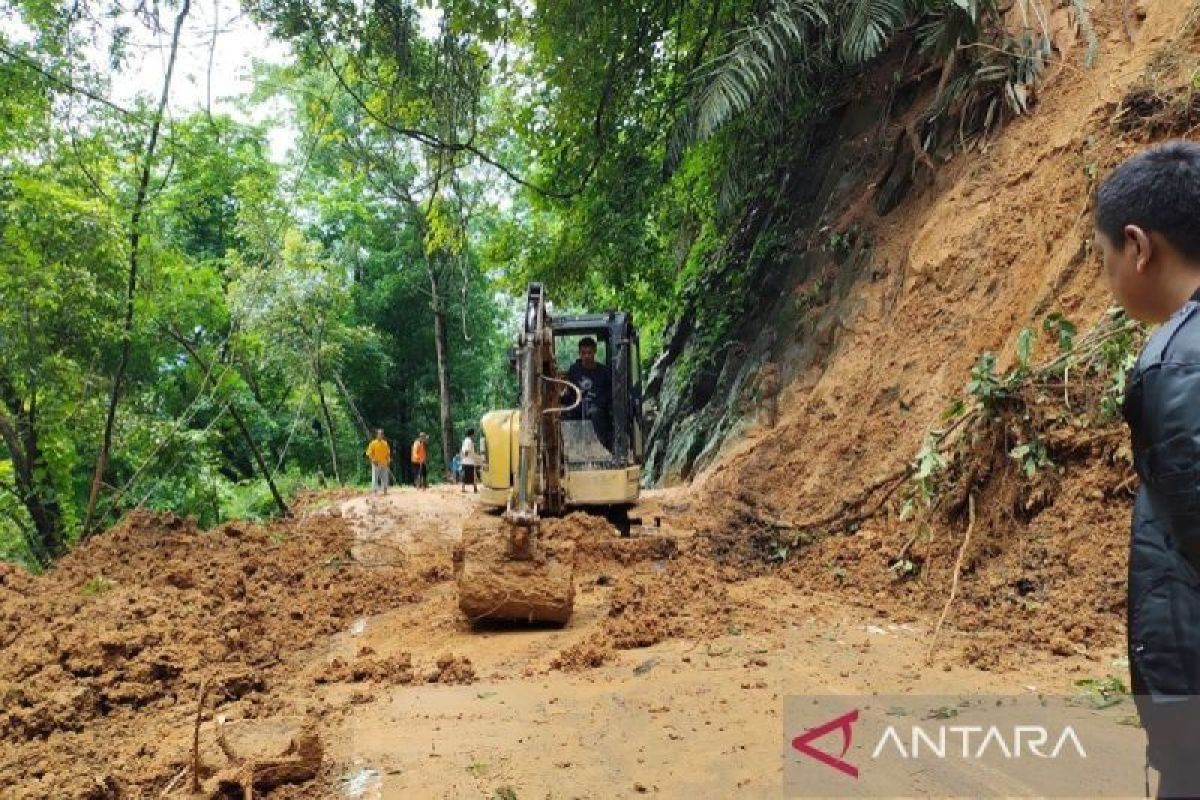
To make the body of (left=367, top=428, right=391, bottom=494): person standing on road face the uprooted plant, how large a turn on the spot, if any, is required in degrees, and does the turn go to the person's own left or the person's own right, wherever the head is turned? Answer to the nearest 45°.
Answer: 0° — they already face it

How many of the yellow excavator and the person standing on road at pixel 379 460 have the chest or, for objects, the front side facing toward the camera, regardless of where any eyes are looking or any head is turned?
2

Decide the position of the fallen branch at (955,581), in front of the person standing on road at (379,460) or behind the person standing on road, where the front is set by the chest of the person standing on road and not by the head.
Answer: in front

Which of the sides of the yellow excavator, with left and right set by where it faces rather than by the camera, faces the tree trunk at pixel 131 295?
right

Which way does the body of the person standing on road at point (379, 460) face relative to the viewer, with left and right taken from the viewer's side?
facing the viewer

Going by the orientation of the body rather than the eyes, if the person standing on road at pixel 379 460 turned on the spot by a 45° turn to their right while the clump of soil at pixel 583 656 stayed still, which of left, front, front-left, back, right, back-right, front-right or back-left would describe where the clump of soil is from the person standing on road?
front-left

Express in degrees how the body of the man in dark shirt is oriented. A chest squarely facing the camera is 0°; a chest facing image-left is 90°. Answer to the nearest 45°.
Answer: approximately 0°

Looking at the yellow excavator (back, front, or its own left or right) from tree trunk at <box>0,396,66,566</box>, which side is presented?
right

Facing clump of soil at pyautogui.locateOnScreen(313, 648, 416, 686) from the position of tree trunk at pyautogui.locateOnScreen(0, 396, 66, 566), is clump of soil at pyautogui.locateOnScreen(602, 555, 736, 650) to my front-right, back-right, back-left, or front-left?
front-left

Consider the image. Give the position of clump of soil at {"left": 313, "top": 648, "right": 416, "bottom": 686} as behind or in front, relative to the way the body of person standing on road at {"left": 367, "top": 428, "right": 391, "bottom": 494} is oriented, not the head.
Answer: in front

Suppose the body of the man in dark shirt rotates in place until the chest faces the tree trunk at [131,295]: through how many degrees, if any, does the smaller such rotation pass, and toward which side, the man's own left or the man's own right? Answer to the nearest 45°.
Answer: approximately 90° to the man's own right

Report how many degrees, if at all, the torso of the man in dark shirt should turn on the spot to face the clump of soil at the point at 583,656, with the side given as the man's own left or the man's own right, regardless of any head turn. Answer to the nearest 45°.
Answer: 0° — they already face it

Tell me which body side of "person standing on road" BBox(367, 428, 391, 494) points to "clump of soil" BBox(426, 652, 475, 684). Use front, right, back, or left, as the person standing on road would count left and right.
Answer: front

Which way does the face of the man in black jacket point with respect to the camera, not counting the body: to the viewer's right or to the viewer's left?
to the viewer's left

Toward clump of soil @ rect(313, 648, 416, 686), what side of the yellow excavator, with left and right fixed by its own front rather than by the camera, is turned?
front

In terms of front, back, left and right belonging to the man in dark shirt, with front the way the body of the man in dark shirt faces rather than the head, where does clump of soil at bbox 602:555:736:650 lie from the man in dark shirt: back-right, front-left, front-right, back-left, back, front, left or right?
front
